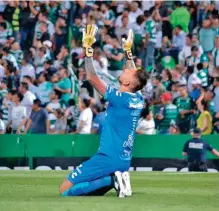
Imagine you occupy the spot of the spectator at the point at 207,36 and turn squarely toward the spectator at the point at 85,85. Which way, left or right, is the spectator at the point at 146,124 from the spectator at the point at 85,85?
left

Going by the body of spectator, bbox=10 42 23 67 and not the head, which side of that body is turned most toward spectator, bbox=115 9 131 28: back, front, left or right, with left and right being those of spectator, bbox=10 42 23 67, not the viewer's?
left

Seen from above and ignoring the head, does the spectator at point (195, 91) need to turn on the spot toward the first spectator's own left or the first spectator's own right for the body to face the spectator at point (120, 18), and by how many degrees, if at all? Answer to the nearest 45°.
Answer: approximately 135° to the first spectator's own right

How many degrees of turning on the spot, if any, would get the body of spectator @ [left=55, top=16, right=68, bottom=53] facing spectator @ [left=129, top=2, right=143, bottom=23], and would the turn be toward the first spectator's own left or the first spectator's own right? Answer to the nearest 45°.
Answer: approximately 135° to the first spectator's own left

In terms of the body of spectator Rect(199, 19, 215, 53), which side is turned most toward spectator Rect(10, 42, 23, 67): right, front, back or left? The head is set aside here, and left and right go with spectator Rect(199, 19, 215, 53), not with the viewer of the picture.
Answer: right

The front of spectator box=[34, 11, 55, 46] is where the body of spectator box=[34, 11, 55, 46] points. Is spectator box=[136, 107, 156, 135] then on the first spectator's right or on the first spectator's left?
on the first spectator's left

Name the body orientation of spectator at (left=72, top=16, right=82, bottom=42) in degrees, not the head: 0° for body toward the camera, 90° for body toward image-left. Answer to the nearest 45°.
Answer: approximately 0°

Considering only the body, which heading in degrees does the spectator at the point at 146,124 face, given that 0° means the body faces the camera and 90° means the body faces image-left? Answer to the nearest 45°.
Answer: approximately 315°
